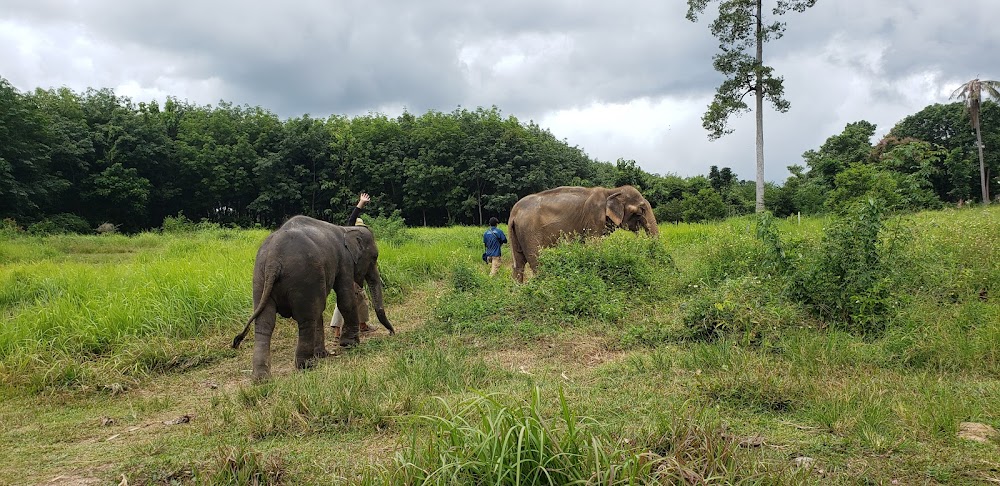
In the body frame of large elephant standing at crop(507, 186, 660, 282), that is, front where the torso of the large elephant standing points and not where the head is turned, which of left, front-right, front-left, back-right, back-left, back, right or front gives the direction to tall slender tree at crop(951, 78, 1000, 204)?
front-left

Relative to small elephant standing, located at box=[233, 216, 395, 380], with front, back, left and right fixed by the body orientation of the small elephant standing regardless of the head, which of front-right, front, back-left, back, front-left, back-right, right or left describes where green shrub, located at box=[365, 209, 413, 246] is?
front-left

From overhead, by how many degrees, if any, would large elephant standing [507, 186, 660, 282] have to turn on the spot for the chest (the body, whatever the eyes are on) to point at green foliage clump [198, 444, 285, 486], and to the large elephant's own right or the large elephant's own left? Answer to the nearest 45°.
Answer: approximately 90° to the large elephant's own right

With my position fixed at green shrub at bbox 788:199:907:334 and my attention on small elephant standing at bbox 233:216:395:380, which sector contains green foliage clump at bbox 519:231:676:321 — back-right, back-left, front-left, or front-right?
front-right

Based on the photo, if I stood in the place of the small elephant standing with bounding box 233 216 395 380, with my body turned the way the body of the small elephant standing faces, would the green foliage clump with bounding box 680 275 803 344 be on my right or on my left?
on my right

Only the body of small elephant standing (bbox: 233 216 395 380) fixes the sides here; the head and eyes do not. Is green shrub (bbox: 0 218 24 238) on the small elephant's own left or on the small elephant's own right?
on the small elephant's own left

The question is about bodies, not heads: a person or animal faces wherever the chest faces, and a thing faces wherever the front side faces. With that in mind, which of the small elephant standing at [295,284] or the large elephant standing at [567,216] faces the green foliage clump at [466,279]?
the small elephant standing at [295,284]

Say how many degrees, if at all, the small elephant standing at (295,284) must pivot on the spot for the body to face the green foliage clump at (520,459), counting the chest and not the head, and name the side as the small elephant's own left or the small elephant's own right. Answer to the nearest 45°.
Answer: approximately 135° to the small elephant's own right

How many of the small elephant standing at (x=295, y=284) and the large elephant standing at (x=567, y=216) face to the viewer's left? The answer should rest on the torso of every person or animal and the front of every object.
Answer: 0

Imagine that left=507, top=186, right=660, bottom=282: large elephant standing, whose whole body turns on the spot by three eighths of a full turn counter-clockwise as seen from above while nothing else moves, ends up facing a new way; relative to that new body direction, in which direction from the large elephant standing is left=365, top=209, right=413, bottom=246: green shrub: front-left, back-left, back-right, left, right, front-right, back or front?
front

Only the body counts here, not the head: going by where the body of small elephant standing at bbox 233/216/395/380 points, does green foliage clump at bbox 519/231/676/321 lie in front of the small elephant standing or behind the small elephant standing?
in front

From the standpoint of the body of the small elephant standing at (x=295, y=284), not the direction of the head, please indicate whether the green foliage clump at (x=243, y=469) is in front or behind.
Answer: behind

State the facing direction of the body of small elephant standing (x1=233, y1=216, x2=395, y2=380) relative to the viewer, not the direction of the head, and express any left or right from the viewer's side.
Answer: facing away from the viewer and to the right of the viewer

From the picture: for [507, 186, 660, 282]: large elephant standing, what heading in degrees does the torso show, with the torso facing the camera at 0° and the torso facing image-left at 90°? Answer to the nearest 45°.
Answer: approximately 270°

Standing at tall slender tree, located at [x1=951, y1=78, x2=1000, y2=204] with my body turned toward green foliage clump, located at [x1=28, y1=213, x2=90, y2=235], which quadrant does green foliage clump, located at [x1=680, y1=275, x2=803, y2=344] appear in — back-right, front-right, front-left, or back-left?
front-left

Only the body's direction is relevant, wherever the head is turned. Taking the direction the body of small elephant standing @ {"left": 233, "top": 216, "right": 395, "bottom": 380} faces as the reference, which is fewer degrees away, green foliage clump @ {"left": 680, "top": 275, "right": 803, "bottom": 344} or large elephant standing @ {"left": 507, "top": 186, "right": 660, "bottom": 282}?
the large elephant standing

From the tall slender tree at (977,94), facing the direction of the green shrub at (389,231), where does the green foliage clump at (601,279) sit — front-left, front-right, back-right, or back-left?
front-left

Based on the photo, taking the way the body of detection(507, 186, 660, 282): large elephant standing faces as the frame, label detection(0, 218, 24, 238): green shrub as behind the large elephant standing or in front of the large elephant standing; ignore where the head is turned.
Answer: behind

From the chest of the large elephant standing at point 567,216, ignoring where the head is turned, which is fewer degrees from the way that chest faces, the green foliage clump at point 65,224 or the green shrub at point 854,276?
the green shrub
